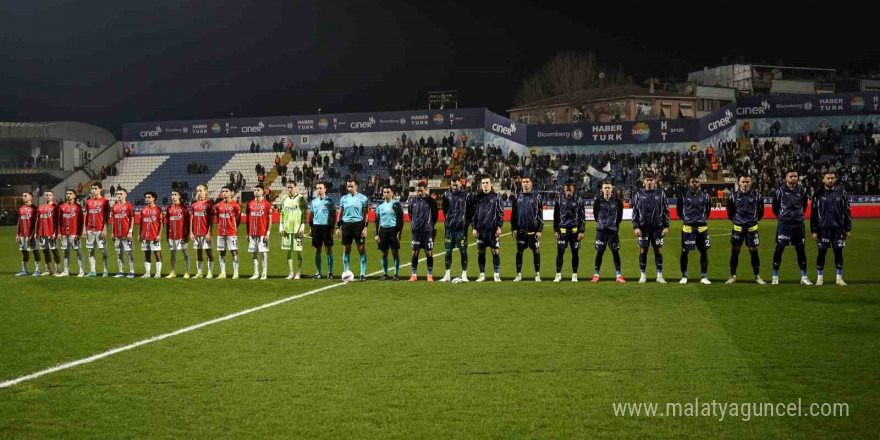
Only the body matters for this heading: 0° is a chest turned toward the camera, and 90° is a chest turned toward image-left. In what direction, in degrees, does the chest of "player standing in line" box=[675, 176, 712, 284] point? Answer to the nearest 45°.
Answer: approximately 0°

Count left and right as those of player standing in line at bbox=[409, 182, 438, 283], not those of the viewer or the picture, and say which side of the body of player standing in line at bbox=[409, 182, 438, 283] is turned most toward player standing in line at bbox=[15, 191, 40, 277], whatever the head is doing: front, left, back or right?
right

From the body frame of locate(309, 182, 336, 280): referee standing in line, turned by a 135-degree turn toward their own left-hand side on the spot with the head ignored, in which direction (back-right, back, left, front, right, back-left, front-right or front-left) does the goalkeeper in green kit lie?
left

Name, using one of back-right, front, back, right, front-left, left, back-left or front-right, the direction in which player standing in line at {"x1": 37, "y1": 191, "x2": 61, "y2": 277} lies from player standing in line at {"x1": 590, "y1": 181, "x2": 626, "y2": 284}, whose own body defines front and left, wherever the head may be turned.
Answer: right

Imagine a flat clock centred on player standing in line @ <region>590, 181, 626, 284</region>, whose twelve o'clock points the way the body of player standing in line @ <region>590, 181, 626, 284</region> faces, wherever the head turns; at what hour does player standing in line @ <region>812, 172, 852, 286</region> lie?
player standing in line @ <region>812, 172, 852, 286</region> is roughly at 9 o'clock from player standing in line @ <region>590, 181, 626, 284</region>.

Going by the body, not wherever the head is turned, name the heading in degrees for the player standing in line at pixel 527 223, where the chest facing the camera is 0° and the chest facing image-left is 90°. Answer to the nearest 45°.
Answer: approximately 0°

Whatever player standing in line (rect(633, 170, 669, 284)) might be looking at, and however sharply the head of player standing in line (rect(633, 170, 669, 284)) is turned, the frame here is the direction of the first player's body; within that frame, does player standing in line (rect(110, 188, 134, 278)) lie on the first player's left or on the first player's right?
on the first player's right

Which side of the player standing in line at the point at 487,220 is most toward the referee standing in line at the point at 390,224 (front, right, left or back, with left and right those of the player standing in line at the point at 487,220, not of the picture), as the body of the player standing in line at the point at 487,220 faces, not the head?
right

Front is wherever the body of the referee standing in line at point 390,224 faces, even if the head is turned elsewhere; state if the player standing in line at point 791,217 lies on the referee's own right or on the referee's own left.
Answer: on the referee's own left

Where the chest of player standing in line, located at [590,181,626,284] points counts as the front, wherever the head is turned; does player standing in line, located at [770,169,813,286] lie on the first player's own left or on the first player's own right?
on the first player's own left

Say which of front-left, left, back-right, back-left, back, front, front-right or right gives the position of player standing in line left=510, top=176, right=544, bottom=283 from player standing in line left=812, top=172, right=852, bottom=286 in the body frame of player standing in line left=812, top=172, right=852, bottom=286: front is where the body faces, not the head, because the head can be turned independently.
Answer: right
